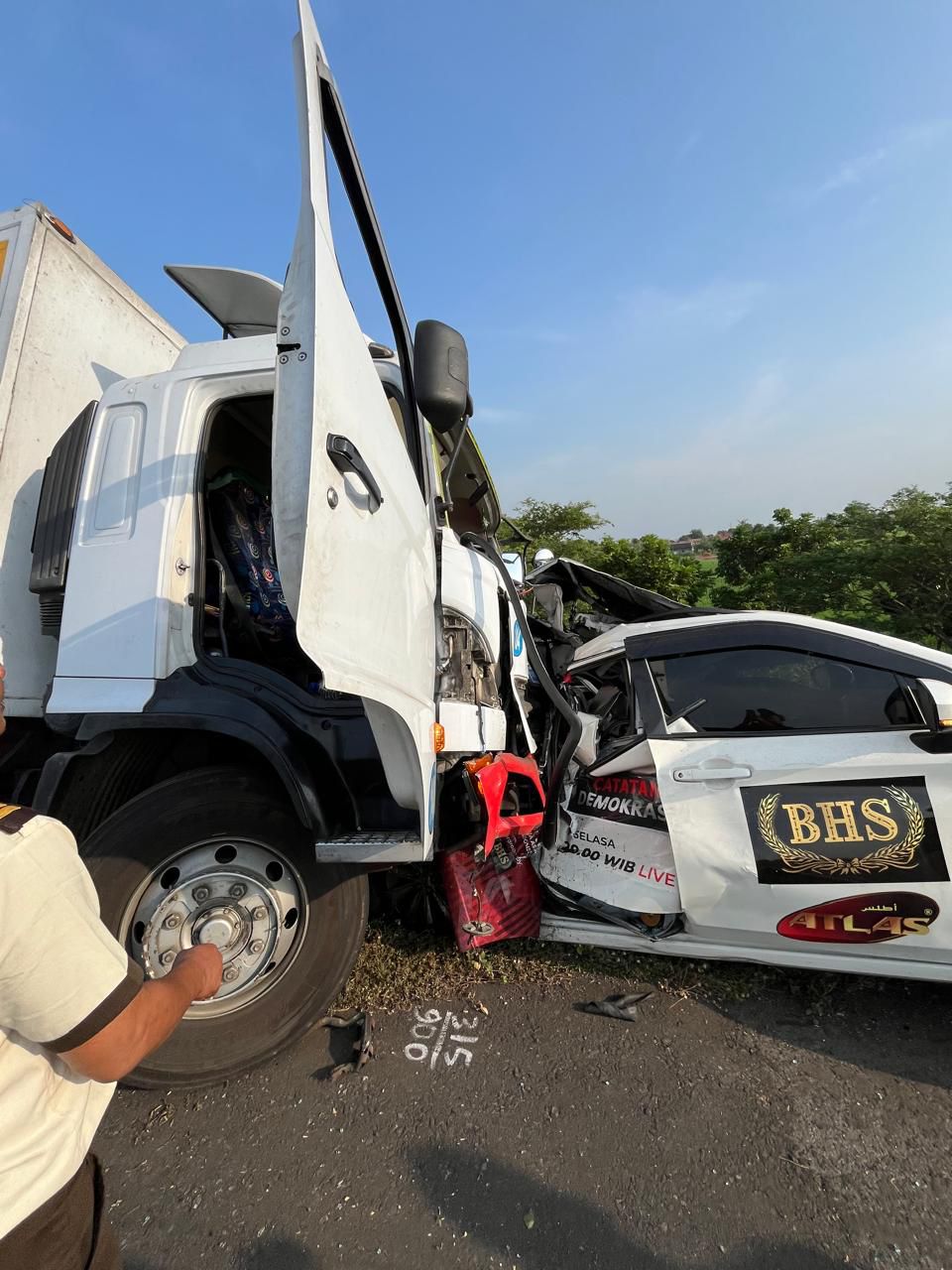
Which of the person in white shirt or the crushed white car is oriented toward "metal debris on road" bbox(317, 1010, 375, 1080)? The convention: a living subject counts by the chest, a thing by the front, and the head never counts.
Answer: the person in white shirt

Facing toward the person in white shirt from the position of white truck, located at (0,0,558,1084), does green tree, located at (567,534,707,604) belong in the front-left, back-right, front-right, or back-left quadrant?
back-left

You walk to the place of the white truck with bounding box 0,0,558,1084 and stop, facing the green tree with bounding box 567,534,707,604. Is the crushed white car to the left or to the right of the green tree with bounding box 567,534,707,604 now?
right

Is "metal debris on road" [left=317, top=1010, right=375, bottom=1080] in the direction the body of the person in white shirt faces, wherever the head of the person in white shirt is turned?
yes

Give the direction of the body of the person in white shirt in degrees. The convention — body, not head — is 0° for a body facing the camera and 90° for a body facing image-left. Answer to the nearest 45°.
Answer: approximately 225°
